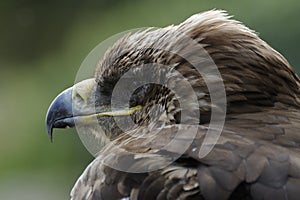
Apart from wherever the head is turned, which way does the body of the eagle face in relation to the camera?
to the viewer's left
